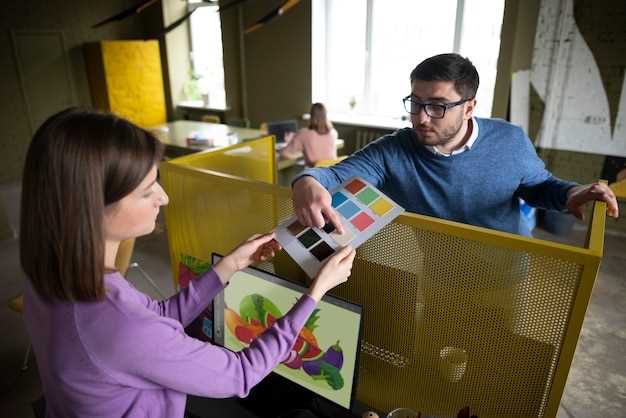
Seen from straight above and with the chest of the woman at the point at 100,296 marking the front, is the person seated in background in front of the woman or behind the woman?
in front

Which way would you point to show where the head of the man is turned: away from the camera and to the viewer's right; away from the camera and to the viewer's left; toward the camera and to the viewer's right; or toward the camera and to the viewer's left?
toward the camera and to the viewer's left

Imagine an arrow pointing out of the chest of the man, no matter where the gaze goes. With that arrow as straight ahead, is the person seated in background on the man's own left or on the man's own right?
on the man's own right

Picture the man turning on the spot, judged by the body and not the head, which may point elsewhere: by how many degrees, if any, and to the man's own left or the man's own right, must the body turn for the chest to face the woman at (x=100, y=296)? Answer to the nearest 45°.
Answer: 0° — they already face them

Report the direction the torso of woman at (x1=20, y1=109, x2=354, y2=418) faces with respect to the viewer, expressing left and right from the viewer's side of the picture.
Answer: facing away from the viewer and to the right of the viewer

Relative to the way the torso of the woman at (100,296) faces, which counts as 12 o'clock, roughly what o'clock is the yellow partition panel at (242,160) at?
The yellow partition panel is roughly at 11 o'clock from the woman.

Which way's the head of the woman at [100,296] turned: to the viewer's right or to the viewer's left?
to the viewer's right

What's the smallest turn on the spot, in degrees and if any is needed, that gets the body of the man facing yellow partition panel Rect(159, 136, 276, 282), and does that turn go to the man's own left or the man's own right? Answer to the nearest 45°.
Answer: approximately 45° to the man's own right

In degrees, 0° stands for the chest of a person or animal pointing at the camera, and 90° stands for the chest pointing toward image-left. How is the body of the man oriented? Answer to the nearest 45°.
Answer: approximately 45°

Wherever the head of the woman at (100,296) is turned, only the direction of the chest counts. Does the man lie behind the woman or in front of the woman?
in front

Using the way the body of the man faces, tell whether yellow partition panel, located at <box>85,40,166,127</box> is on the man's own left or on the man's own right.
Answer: on the man's own right
